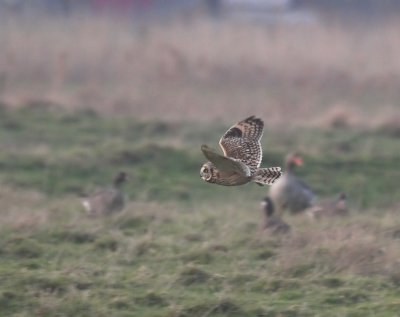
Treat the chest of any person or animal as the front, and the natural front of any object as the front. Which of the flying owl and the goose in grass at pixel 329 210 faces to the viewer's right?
the goose in grass

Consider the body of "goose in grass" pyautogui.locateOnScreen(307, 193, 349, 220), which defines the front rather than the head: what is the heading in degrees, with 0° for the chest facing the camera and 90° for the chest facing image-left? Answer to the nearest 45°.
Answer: approximately 270°

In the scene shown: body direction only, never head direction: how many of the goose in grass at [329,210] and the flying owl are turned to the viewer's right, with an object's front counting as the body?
1

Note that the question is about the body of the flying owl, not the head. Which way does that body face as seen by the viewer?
to the viewer's left

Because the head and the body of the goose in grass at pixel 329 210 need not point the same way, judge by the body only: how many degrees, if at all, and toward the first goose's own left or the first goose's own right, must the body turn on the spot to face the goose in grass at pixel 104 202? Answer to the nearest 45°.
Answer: approximately 180°

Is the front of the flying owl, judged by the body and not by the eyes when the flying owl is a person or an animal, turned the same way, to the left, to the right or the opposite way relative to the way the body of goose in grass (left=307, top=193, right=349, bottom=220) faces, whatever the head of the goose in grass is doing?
the opposite way
